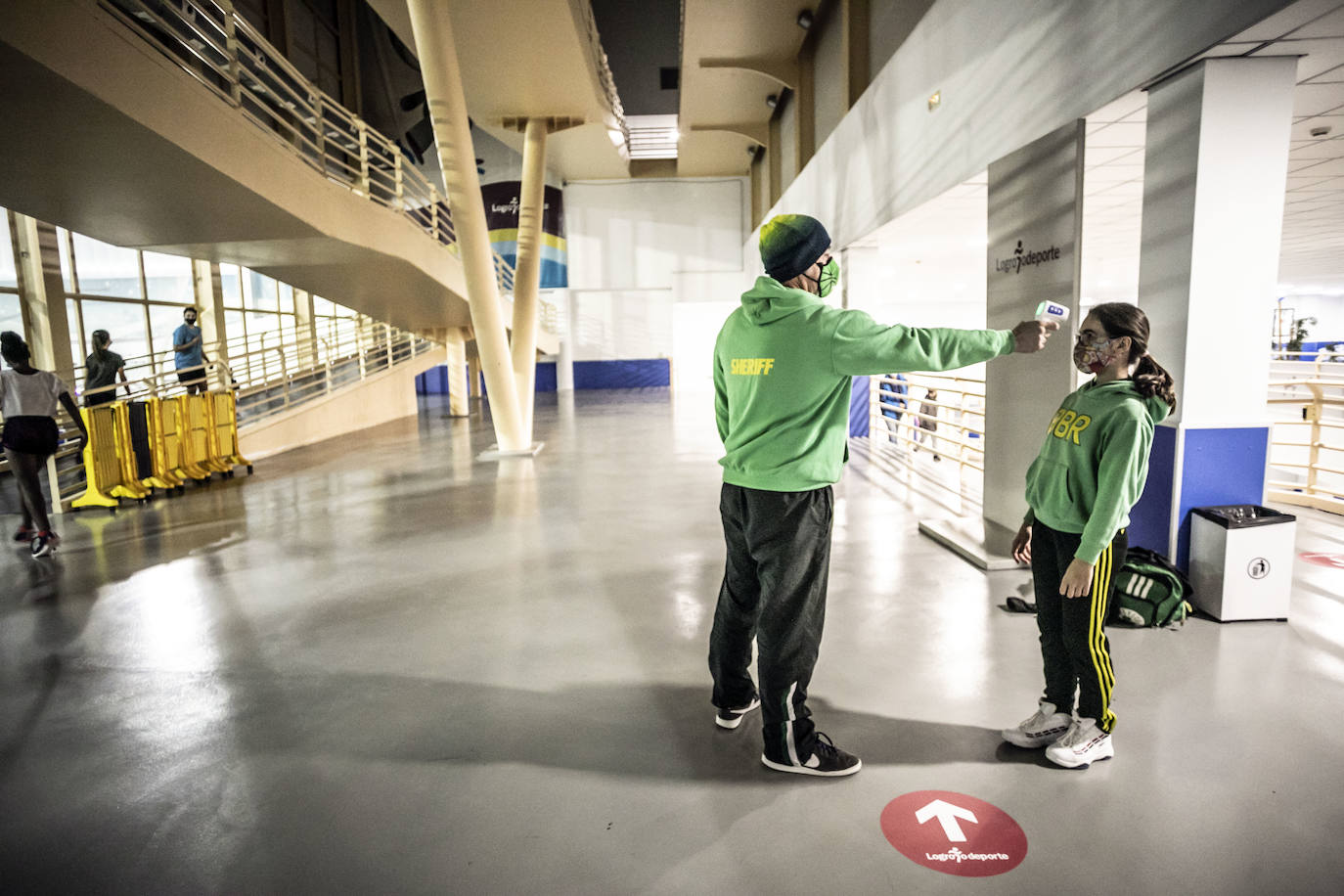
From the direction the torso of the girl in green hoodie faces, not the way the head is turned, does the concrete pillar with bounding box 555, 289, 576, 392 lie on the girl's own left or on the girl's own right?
on the girl's own right

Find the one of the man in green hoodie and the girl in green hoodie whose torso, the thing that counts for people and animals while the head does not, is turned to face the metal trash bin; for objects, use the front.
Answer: the man in green hoodie

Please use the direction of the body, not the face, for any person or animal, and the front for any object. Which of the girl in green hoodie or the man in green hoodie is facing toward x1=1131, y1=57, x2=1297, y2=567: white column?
the man in green hoodie

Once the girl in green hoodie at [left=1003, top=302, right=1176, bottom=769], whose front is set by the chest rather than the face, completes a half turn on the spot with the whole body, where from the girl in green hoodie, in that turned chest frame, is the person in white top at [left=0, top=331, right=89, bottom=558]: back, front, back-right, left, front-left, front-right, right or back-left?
back-left

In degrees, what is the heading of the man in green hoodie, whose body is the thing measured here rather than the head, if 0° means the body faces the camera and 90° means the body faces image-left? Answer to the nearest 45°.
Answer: approximately 225°

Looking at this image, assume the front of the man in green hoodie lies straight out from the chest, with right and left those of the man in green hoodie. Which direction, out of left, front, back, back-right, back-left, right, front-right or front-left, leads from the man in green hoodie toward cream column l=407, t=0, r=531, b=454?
left

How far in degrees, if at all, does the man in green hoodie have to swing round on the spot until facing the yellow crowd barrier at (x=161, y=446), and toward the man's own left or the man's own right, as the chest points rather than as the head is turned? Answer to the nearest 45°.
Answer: approximately 90° to the man's own left

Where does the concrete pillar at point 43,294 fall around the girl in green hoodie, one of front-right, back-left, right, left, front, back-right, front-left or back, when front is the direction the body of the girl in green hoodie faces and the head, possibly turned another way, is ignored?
front-right

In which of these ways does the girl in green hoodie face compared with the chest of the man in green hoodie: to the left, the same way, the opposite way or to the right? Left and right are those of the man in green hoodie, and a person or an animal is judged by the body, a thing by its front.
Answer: the opposite way

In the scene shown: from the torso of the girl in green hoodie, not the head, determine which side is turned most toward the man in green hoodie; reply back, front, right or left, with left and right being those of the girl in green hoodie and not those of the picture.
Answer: front

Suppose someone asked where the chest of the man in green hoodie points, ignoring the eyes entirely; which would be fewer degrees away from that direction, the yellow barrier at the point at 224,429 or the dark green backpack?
the dark green backpack

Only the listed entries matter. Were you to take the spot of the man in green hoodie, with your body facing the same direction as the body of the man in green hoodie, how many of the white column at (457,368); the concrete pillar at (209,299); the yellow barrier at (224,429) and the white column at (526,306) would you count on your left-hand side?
4

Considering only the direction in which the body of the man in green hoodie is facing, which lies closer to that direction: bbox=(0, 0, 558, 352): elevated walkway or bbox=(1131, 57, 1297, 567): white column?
the white column

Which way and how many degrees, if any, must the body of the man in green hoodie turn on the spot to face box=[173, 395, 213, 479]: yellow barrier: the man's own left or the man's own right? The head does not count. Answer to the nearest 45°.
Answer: approximately 90° to the man's own left
